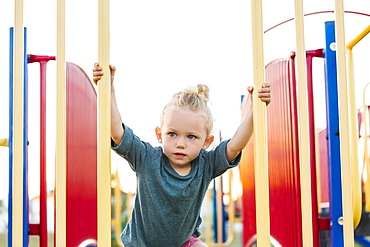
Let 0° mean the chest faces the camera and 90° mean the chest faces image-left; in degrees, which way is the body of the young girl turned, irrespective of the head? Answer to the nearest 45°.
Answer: approximately 0°
